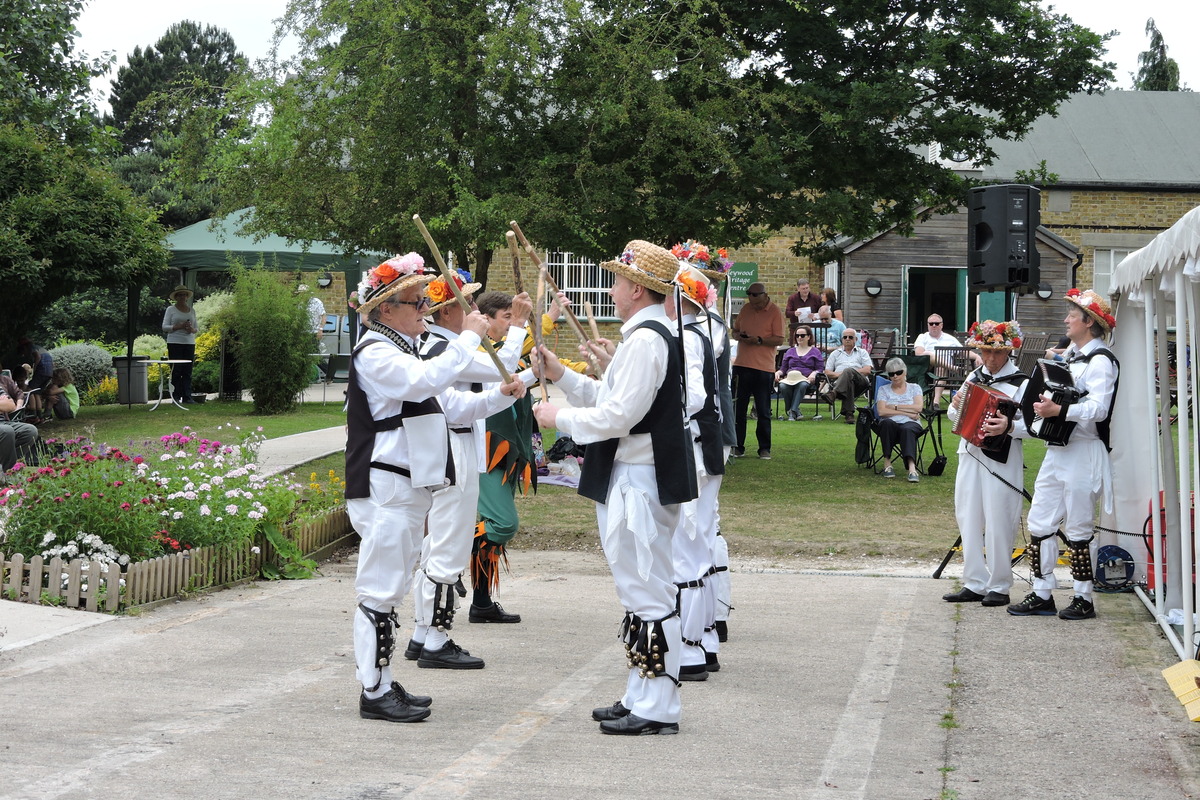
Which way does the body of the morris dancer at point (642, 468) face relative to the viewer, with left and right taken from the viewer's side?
facing to the left of the viewer

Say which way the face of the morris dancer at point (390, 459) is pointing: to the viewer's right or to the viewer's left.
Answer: to the viewer's right

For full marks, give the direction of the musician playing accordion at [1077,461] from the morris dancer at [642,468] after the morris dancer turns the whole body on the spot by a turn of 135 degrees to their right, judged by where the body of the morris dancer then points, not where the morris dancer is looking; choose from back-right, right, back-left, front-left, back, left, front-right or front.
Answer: front

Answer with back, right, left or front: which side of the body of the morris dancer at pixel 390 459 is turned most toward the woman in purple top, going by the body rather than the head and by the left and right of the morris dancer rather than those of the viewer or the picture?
left

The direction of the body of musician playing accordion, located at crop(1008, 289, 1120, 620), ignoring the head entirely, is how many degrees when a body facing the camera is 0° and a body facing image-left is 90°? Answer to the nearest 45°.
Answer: approximately 90°

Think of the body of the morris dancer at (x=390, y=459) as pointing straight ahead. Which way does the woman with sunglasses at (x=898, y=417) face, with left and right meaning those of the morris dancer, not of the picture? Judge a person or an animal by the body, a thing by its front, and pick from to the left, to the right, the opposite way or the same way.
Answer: to the right

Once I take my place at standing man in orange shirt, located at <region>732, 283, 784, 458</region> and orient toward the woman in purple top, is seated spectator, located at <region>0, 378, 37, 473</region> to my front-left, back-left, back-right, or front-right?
back-left

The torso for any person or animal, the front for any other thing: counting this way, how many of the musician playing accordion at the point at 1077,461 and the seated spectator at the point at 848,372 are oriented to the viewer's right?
0

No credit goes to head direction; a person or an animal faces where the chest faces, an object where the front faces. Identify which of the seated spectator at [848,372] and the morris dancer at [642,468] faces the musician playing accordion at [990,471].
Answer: the seated spectator

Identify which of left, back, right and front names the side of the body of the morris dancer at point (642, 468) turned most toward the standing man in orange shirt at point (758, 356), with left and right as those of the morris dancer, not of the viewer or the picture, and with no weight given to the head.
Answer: right

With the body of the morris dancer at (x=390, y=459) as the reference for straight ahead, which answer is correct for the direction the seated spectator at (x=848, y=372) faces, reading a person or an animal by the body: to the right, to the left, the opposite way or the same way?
to the right
